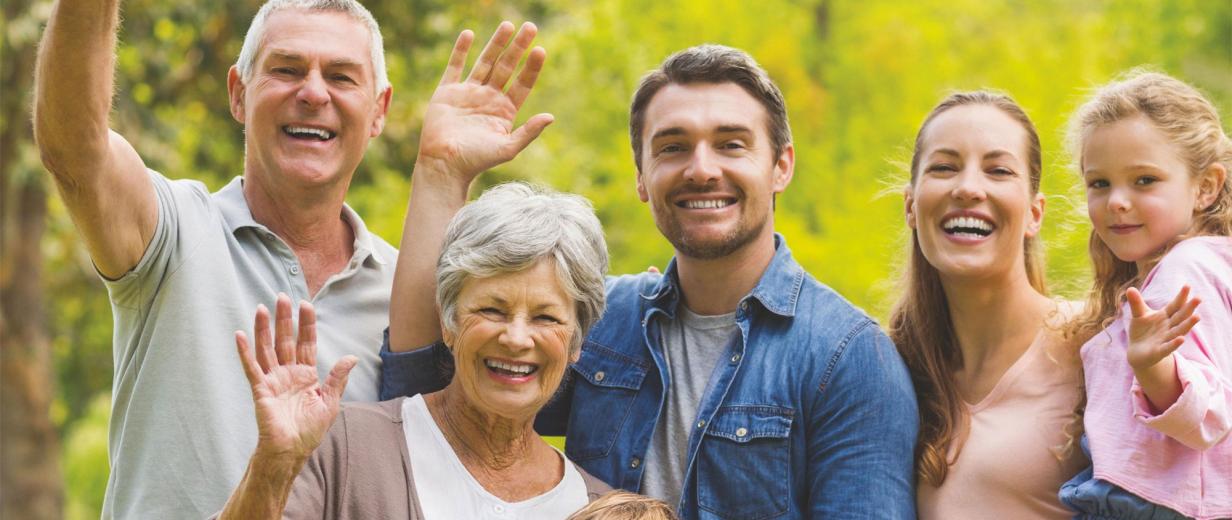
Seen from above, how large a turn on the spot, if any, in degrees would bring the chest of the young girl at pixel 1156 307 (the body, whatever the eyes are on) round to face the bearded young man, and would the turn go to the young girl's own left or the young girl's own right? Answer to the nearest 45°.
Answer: approximately 45° to the young girl's own right

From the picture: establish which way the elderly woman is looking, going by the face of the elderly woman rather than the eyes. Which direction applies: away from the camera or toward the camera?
toward the camera

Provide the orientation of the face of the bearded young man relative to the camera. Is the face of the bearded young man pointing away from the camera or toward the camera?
toward the camera

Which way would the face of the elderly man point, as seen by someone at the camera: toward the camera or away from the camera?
toward the camera

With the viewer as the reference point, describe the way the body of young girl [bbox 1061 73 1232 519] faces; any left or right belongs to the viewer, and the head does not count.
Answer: facing the viewer and to the left of the viewer
